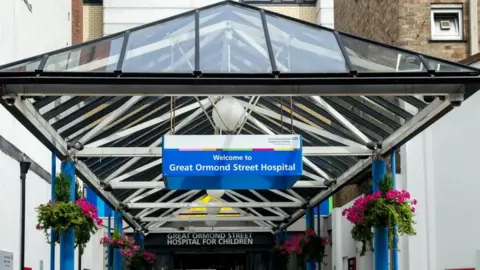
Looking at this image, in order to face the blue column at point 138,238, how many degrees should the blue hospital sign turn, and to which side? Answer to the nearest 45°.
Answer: approximately 180°

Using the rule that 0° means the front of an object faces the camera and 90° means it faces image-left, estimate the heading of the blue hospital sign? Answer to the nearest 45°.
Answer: approximately 0°

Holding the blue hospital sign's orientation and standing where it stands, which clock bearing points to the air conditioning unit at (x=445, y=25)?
The air conditioning unit is roughly at 7 o'clock from the blue hospital sign.

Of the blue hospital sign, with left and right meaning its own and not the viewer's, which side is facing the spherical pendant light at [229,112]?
back

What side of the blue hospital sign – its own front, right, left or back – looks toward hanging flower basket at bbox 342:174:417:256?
left
